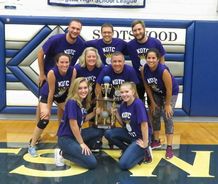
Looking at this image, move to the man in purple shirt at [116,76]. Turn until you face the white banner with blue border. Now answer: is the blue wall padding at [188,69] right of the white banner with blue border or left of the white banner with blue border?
right

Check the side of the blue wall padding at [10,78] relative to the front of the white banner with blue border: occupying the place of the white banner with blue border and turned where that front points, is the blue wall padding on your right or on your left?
on your right

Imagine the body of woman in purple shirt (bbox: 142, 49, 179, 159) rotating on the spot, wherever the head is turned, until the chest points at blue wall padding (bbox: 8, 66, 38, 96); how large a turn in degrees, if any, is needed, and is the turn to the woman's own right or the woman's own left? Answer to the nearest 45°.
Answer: approximately 90° to the woman's own right

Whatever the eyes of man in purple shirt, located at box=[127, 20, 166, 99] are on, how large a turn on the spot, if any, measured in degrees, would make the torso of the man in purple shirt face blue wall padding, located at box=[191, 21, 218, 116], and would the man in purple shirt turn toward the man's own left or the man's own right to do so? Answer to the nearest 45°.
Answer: approximately 135° to the man's own left

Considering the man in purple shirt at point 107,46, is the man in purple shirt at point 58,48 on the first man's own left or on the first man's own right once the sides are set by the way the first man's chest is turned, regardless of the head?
on the first man's own right

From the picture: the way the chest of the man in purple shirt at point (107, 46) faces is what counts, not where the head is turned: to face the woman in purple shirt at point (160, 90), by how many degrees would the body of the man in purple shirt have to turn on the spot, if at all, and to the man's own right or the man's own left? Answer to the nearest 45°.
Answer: approximately 45° to the man's own left

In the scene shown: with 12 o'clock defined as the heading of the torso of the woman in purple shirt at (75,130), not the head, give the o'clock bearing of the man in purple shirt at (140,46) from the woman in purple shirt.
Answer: The man in purple shirt is roughly at 9 o'clock from the woman in purple shirt.

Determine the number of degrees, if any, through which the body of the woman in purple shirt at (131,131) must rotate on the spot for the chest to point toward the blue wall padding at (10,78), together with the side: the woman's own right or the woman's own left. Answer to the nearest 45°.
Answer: approximately 90° to the woman's own right

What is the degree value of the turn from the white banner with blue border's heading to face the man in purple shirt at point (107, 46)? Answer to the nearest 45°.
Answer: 0° — it already faces them

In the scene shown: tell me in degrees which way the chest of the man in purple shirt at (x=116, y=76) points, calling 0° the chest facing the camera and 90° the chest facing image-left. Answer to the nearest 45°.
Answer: approximately 0°

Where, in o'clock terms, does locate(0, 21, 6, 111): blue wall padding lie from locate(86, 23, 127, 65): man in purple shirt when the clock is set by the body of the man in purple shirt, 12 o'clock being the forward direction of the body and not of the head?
The blue wall padding is roughly at 4 o'clock from the man in purple shirt.

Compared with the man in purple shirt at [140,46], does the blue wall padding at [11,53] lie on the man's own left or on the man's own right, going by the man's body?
on the man's own right

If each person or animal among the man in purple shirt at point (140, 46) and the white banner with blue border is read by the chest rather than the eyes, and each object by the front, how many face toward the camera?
2
